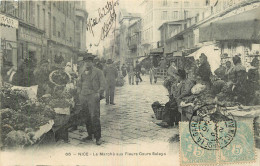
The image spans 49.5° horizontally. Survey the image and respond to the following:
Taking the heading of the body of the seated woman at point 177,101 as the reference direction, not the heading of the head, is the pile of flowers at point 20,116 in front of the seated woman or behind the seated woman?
in front

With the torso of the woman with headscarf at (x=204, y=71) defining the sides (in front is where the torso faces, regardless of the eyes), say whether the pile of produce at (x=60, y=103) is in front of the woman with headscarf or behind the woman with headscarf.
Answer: in front

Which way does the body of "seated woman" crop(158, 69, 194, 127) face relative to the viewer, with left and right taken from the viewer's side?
facing to the left of the viewer

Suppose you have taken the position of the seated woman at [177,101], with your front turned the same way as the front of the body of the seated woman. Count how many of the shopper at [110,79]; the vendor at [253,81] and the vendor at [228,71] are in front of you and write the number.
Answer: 1
